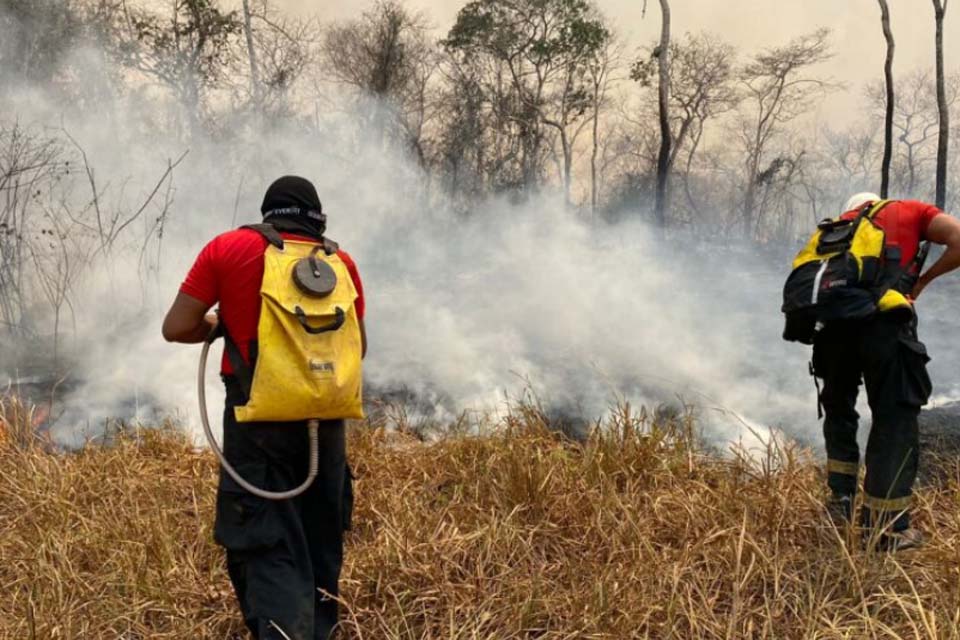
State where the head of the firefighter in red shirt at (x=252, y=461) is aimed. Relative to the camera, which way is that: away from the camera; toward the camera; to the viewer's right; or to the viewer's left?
away from the camera

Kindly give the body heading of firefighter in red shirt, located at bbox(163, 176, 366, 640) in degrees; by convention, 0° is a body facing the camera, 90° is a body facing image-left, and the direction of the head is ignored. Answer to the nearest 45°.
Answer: approximately 180°

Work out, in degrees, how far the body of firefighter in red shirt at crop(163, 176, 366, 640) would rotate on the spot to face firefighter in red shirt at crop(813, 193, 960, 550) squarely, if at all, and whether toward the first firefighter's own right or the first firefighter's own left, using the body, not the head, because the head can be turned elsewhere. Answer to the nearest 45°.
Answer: approximately 90° to the first firefighter's own right
